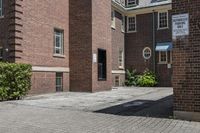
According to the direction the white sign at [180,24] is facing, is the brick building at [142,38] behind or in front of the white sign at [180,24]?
behind

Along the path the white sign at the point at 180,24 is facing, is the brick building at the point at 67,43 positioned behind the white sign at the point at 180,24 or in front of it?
behind

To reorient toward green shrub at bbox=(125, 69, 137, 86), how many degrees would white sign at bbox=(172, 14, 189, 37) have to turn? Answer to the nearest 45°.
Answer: approximately 180°

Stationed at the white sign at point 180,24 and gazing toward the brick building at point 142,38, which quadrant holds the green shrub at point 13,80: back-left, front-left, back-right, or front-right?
front-left

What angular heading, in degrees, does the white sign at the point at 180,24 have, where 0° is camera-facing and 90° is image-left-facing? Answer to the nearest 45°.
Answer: approximately 0°

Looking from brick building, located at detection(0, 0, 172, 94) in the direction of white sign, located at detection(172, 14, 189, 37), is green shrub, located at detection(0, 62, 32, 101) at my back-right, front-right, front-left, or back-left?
front-right

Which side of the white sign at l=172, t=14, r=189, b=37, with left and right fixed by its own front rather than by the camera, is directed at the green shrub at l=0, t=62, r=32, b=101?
right

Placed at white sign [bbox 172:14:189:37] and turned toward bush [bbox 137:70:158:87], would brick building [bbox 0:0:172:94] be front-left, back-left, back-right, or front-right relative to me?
front-left

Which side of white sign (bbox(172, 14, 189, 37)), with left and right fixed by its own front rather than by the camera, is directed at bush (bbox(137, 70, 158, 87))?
back
